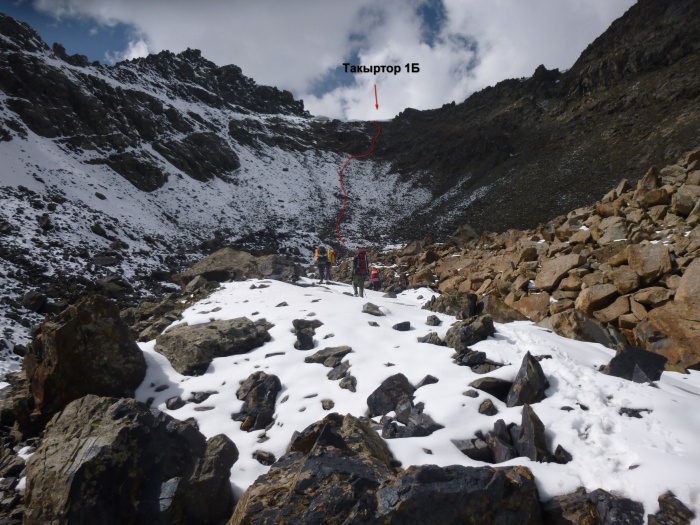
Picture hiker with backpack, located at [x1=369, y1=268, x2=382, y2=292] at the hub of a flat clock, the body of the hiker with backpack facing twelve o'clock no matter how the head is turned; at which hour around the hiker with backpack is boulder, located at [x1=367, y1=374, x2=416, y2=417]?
The boulder is roughly at 6 o'clock from the hiker with backpack.

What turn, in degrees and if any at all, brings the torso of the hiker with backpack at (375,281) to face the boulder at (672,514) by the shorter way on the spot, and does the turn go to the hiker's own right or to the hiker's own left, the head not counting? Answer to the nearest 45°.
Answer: approximately 180°

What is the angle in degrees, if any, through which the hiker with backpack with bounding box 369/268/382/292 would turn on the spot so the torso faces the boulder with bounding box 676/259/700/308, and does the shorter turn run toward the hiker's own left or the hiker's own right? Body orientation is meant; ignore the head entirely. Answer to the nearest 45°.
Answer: approximately 135° to the hiker's own right

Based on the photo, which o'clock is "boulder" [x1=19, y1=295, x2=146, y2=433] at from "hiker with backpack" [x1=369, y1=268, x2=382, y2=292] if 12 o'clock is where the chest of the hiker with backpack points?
The boulder is roughly at 7 o'clock from the hiker with backpack.

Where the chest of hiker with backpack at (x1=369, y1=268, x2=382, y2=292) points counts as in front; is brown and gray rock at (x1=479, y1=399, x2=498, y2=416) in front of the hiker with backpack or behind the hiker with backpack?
behind

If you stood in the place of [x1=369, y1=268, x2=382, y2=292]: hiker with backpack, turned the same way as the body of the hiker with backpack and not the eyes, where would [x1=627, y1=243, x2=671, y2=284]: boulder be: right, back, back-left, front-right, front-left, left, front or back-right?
back-right

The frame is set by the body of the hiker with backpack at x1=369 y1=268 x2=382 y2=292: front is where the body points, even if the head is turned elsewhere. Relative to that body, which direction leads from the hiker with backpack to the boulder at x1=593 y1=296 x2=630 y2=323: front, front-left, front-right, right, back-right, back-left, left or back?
back-right

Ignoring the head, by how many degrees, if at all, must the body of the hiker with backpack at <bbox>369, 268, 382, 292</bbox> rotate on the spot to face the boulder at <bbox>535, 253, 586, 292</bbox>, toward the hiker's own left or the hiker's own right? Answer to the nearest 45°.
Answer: approximately 135° to the hiker's own right

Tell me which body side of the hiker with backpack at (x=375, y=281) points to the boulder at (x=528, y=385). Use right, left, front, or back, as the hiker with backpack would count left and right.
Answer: back

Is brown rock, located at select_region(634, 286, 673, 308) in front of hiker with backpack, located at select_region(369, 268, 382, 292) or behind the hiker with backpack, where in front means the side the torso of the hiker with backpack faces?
behind

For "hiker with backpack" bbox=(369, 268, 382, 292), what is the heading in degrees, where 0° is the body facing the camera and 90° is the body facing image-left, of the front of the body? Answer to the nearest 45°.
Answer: approximately 180°

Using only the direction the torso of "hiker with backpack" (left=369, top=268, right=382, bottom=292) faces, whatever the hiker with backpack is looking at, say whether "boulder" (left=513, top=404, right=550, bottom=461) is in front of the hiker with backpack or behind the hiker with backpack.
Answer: behind

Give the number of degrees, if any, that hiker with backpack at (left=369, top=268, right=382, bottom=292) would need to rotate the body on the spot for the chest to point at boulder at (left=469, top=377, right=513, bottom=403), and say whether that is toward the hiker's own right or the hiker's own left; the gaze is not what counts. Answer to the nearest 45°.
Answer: approximately 180°

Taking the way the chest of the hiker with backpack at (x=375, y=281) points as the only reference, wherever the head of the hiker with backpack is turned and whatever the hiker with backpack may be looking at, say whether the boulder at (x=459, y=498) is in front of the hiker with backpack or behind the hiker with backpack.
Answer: behind
